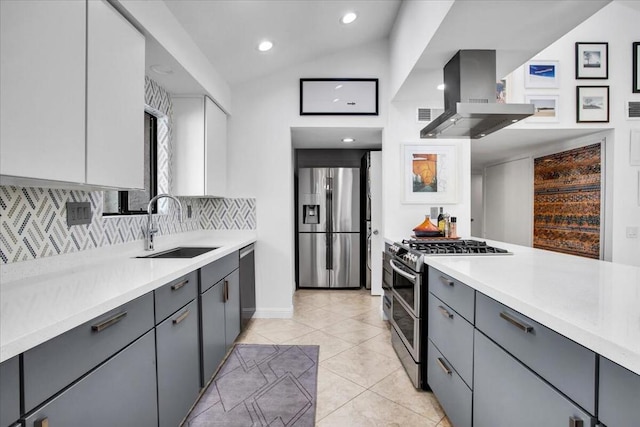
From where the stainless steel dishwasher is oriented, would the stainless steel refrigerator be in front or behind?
in front

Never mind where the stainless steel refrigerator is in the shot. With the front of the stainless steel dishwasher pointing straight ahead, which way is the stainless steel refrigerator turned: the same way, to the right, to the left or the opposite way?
to the right

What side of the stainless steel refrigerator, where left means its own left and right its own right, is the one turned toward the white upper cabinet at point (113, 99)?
front

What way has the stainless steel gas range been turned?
to the viewer's left

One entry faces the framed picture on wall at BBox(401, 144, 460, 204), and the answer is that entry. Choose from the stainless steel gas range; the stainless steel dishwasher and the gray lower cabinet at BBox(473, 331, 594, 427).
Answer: the stainless steel dishwasher

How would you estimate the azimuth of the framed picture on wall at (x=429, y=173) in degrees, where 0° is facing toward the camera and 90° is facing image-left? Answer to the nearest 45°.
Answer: approximately 0°

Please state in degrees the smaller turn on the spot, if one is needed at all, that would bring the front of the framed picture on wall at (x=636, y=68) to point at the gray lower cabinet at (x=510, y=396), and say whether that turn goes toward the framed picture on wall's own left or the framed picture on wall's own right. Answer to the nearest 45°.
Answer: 0° — it already faces it

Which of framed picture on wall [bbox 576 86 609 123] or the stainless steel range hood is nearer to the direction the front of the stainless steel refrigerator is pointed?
the stainless steel range hood

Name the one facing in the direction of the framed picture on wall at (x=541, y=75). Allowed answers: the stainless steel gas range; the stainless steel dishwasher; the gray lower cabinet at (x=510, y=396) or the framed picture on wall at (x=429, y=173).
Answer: the stainless steel dishwasher

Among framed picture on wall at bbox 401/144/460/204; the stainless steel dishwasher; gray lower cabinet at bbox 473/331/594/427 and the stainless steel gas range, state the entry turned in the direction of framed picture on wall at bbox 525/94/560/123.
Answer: the stainless steel dishwasher

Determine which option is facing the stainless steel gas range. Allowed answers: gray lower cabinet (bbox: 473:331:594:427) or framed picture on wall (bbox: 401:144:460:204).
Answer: the framed picture on wall

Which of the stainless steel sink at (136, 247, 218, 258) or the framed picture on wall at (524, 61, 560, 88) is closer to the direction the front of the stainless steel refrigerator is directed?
the stainless steel sink

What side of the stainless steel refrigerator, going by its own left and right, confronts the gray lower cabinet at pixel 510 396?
front

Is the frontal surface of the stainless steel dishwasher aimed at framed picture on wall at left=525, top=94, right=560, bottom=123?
yes
